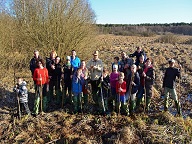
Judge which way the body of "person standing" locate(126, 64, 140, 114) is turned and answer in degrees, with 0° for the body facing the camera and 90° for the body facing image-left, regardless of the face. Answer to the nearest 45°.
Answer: approximately 45°

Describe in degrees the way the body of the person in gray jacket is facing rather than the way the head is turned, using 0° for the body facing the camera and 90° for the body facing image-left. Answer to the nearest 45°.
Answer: approximately 0°

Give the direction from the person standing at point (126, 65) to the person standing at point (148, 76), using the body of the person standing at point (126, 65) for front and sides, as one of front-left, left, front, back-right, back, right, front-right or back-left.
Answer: left

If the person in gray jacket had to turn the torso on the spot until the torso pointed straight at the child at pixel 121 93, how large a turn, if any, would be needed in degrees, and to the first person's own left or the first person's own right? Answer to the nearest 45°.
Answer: approximately 90° to the first person's own left

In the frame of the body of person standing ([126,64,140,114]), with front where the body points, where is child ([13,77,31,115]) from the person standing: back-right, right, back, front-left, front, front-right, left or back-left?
front-right

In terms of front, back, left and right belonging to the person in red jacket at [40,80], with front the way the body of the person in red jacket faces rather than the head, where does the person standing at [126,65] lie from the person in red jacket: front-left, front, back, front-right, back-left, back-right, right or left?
left

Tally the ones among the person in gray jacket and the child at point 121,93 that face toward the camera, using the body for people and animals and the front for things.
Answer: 2

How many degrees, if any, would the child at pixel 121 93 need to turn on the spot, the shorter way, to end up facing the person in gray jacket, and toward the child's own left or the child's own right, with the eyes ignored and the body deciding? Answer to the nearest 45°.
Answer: approximately 90° to the child's own right

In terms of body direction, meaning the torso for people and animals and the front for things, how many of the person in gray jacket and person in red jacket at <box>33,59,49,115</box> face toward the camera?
2

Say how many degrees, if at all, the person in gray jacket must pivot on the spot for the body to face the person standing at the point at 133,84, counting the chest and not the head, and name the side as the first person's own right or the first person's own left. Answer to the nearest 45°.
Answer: approximately 90° to the first person's own left
